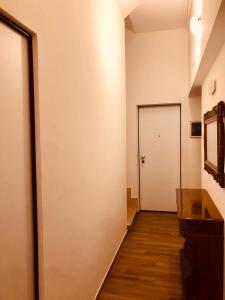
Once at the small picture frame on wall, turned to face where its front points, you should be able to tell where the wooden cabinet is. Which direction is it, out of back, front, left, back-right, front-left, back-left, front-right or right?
front

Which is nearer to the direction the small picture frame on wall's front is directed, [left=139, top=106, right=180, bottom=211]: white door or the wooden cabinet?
the wooden cabinet

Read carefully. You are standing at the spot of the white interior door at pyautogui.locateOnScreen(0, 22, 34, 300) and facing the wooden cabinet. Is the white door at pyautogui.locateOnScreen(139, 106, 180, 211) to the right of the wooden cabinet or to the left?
left

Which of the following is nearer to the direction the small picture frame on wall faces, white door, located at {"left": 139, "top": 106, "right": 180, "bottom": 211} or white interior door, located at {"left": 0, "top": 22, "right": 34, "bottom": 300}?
the white interior door

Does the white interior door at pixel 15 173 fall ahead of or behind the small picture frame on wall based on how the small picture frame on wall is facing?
ahead

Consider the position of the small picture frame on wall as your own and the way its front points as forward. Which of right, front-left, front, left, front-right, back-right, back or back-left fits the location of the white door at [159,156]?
right

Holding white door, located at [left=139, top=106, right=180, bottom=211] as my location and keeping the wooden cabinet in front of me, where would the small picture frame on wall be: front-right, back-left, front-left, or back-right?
front-left
